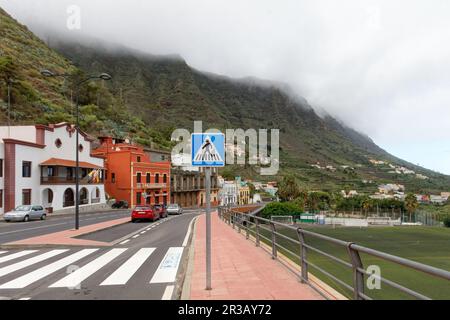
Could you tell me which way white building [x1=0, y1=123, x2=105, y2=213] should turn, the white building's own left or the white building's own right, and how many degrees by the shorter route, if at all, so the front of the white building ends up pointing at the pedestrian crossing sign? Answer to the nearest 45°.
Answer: approximately 45° to the white building's own right

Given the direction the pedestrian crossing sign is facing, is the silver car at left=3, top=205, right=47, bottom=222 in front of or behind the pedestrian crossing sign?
behind

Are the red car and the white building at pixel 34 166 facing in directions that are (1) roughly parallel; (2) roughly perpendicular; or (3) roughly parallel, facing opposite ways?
roughly perpendicular

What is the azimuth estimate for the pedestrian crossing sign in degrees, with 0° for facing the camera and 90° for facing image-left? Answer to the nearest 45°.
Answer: approximately 0°

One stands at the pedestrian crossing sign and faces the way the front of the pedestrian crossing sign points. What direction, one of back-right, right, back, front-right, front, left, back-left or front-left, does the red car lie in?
back

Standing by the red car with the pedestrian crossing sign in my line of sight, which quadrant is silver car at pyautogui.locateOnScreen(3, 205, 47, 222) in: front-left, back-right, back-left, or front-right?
back-right

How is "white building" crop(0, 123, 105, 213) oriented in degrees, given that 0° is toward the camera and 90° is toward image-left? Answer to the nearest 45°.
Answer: approximately 315°
